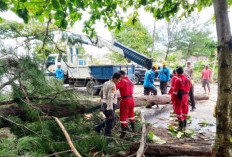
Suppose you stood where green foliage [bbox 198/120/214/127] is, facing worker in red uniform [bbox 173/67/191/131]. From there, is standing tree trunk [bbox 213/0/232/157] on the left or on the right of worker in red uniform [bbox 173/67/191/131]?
left

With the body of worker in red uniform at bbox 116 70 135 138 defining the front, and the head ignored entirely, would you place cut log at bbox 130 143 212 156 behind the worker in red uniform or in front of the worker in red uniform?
behind

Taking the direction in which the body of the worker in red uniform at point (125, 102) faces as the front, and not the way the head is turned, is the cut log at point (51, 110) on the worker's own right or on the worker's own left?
on the worker's own left

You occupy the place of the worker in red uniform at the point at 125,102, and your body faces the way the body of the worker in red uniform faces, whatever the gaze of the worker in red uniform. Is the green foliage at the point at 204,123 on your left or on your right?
on your right

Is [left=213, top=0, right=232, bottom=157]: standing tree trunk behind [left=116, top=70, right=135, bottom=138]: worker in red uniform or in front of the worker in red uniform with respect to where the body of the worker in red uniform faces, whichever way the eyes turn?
behind

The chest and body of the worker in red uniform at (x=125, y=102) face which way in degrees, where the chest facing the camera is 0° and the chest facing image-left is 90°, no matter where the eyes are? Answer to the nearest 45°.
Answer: approximately 135°
